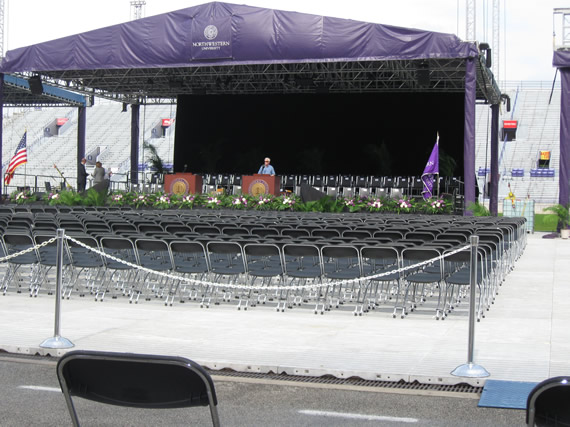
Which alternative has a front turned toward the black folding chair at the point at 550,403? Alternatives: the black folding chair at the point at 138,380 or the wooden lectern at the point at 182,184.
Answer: the wooden lectern

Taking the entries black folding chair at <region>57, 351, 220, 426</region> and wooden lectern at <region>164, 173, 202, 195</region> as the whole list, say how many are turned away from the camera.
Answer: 1

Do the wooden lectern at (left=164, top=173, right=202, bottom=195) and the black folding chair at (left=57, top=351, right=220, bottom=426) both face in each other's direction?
yes

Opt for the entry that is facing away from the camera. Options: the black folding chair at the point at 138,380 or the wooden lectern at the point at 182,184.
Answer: the black folding chair

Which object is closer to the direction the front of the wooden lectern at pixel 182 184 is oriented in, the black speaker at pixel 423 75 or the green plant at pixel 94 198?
the green plant

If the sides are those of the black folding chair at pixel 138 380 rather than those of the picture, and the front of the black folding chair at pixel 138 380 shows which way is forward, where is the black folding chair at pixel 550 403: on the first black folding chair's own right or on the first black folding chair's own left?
on the first black folding chair's own right

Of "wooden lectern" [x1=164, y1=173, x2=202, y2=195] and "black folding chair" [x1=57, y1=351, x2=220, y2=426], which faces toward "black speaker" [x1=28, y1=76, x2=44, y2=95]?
the black folding chair

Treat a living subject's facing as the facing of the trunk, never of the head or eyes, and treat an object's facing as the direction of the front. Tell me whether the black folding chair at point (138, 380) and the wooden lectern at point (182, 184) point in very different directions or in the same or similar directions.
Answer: very different directions

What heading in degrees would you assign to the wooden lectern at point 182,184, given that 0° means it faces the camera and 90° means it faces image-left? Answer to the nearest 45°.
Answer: approximately 0°

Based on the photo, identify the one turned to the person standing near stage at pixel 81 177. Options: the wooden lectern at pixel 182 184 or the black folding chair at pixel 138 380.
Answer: the black folding chair

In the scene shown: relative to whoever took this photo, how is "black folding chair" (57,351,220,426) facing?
facing away from the viewer

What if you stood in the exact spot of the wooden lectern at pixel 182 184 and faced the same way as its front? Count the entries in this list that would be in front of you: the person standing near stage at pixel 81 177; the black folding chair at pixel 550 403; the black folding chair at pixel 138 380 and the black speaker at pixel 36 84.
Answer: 2
